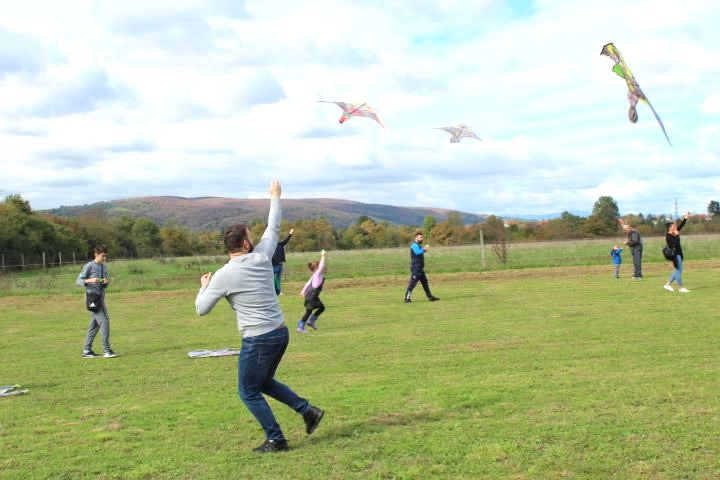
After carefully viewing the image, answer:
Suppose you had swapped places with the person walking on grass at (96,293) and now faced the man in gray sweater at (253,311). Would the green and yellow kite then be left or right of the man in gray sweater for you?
left

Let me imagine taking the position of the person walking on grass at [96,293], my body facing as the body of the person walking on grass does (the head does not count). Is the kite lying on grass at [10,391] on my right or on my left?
on my right

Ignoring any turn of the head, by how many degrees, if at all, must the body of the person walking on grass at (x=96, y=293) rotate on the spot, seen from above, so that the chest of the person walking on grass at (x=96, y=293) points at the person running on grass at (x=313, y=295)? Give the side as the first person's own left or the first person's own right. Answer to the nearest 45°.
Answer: approximately 45° to the first person's own left

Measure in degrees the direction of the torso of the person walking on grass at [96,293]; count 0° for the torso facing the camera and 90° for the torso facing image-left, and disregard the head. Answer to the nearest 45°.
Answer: approximately 315°

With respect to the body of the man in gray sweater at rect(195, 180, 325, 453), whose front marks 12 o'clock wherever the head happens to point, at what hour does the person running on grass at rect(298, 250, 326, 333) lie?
The person running on grass is roughly at 2 o'clock from the man in gray sweater.

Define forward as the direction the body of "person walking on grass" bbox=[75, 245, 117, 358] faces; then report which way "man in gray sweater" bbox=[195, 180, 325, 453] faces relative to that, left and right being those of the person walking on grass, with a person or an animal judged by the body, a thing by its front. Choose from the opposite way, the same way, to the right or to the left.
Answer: the opposite way

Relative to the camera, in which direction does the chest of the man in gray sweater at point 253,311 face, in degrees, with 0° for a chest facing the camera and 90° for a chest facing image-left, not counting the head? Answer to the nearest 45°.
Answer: approximately 135°
